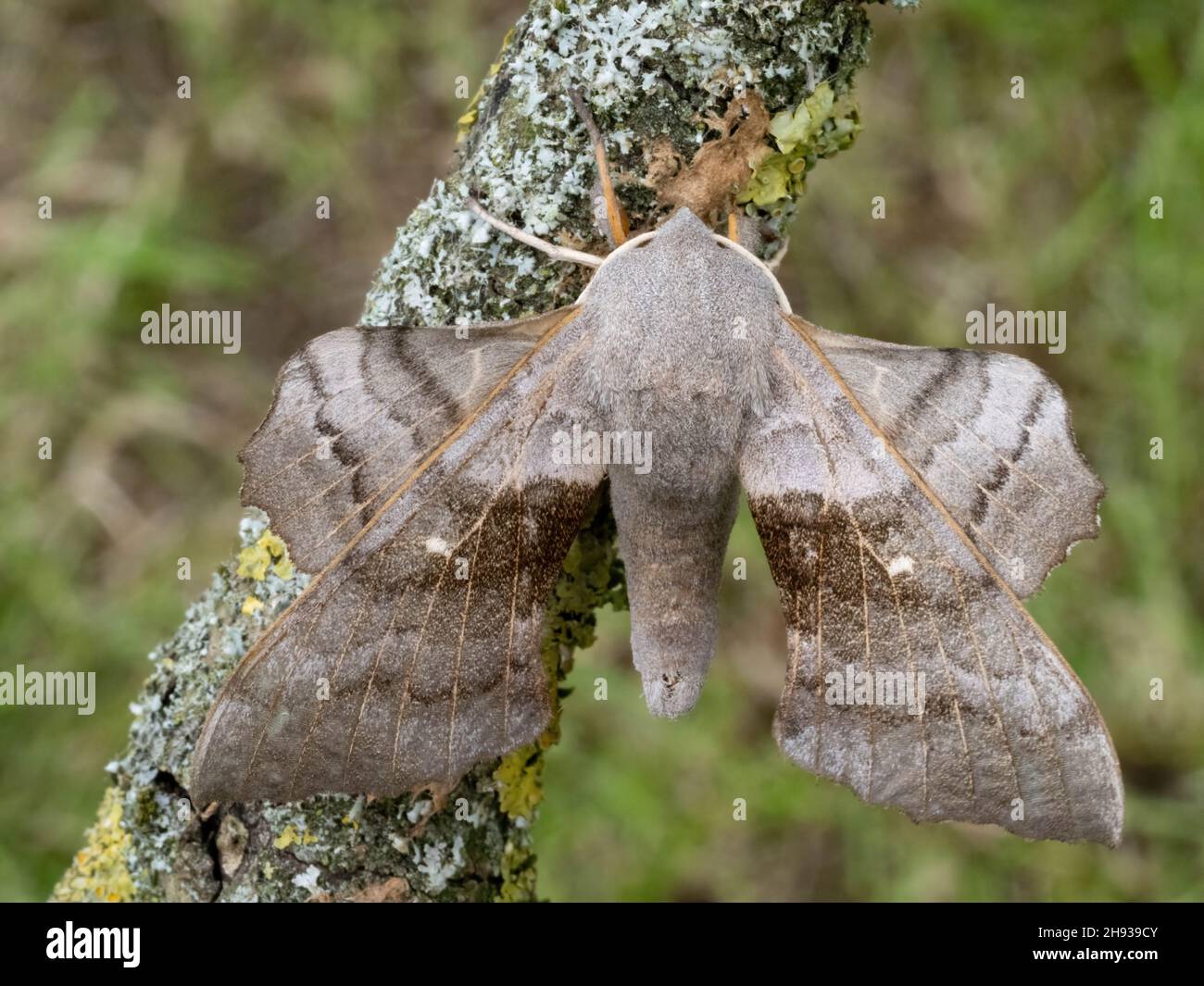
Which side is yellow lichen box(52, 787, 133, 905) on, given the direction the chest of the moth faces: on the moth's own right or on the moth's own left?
on the moth's own left

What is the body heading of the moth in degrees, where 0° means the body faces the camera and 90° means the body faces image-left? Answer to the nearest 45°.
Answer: approximately 180°

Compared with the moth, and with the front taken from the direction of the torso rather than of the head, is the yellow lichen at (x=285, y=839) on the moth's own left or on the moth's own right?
on the moth's own left

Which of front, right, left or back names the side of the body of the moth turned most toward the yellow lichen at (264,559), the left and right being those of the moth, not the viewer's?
left
